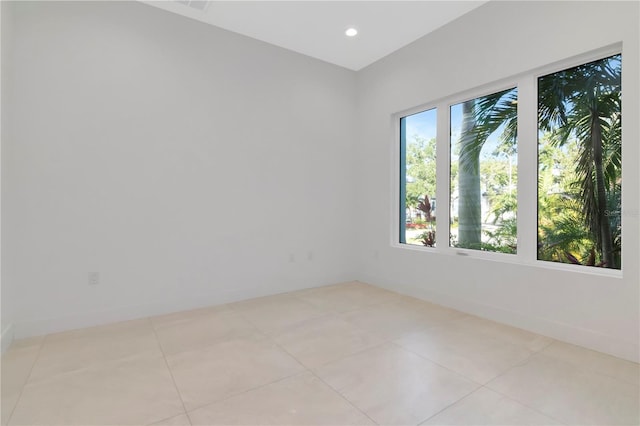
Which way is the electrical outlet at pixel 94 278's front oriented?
toward the camera

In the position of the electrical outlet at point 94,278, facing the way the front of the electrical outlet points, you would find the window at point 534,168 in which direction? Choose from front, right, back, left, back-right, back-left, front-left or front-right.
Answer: front-left

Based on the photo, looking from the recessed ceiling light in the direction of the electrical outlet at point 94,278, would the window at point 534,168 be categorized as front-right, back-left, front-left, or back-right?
back-left

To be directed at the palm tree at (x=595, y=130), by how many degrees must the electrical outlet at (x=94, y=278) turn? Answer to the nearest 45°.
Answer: approximately 45° to its left
